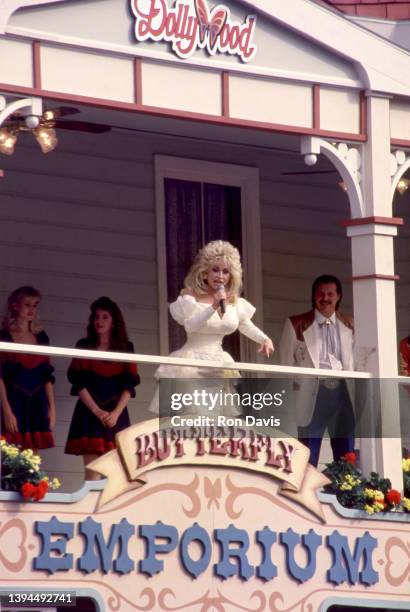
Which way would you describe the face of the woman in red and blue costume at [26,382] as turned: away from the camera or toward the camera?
toward the camera

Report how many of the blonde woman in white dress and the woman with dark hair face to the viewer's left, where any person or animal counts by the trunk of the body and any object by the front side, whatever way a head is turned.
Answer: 0

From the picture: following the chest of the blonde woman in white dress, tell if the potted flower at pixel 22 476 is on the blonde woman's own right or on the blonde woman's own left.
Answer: on the blonde woman's own right

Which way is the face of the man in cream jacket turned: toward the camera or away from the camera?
toward the camera

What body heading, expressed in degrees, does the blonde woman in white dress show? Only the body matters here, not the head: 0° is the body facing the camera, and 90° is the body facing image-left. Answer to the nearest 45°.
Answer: approximately 315°

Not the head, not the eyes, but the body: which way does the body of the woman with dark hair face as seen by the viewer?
toward the camera

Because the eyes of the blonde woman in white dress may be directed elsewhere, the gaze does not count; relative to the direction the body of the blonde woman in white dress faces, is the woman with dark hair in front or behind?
behind

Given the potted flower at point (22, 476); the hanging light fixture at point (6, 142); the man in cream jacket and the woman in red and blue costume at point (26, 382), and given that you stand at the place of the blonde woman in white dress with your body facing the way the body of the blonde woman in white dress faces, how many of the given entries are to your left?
1

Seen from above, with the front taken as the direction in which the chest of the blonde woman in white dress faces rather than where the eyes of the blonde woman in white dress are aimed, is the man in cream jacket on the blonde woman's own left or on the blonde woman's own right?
on the blonde woman's own left

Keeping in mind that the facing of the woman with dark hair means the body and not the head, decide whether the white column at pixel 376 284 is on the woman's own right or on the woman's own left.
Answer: on the woman's own left

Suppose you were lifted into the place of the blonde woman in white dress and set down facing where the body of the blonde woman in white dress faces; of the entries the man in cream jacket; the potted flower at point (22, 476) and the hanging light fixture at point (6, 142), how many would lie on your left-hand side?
1
